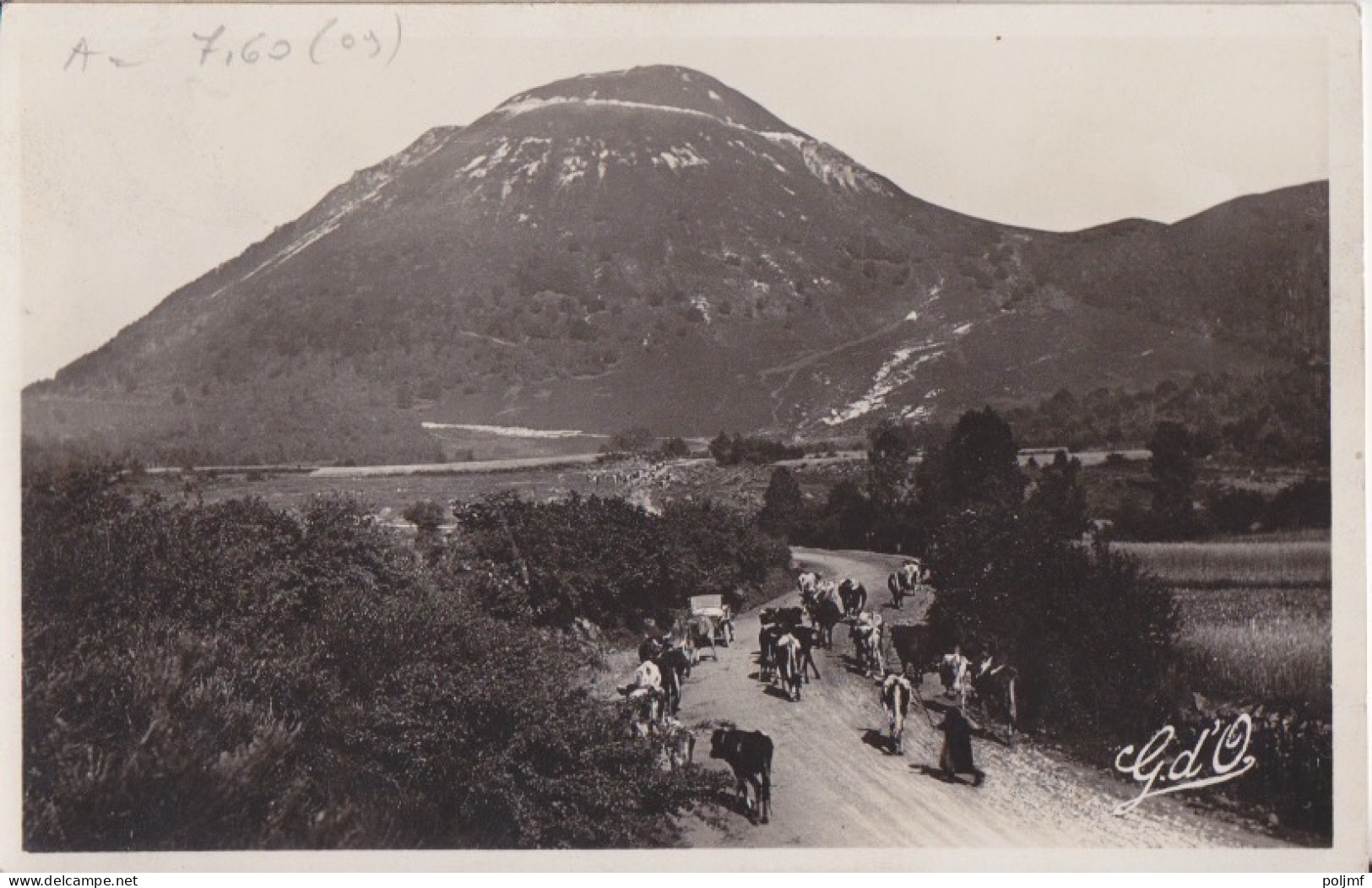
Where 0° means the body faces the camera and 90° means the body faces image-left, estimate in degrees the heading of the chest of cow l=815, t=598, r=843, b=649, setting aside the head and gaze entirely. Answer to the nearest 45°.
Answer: approximately 180°

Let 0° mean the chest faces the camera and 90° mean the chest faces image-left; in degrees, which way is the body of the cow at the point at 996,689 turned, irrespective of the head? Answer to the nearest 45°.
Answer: approximately 135°

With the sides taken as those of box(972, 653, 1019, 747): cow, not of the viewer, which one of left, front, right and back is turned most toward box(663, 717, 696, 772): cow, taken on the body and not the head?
left

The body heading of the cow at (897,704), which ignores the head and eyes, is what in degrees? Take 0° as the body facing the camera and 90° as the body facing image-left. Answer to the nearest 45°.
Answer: approximately 180°

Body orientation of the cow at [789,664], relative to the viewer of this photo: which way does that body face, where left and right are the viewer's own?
facing away from the viewer
